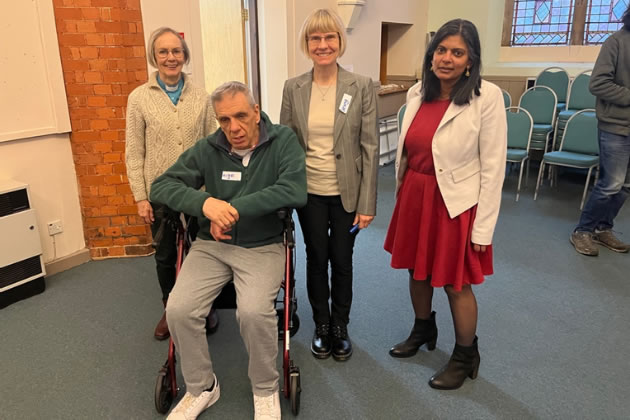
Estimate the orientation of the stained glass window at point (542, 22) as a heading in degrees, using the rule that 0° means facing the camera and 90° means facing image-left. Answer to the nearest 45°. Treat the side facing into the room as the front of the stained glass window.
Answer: approximately 0°

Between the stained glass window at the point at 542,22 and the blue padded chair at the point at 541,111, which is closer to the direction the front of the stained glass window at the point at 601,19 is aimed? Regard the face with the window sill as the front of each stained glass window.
the blue padded chair

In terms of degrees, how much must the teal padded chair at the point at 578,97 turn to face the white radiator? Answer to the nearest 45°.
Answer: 0° — it already faces it

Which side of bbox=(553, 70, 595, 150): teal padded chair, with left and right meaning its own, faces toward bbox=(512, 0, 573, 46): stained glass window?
back

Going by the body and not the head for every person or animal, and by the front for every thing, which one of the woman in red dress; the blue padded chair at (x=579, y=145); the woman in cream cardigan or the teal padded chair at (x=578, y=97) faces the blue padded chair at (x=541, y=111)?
the teal padded chair at (x=578, y=97)

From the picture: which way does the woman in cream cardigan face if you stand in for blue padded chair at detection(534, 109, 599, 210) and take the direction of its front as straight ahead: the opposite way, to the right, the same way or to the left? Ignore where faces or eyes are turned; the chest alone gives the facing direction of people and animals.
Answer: to the left

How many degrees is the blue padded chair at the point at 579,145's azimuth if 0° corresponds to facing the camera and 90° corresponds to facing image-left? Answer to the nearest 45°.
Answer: approximately 45°

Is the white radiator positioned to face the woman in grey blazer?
yes

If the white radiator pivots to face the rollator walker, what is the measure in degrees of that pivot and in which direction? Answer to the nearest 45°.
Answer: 0° — it already faces it

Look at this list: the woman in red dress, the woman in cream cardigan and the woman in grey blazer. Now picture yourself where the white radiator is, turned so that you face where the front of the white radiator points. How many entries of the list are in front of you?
3

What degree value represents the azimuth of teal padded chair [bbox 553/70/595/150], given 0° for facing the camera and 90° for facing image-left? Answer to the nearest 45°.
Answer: approximately 45°

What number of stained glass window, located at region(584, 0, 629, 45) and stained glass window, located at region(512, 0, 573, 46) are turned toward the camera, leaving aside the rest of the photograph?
2

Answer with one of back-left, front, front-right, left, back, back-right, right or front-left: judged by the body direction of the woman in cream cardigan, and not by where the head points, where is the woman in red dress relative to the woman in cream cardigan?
front-left
